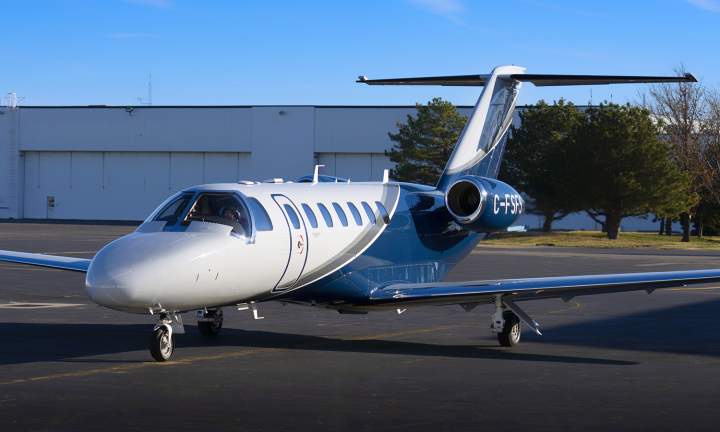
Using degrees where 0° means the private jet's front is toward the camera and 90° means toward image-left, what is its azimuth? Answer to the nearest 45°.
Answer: approximately 45°
